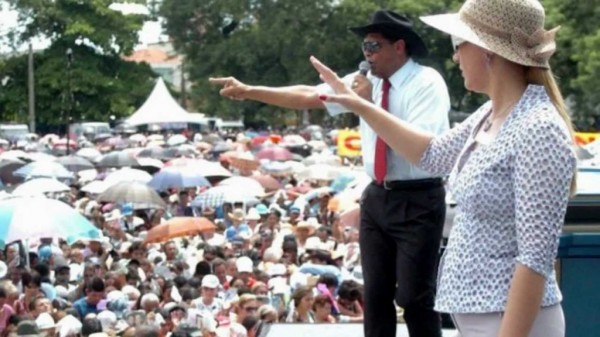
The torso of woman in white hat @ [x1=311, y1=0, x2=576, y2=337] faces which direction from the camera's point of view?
to the viewer's left

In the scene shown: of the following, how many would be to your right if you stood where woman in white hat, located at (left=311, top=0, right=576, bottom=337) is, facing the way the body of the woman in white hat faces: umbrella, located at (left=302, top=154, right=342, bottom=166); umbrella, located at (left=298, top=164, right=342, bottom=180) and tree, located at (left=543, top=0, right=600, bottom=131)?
3

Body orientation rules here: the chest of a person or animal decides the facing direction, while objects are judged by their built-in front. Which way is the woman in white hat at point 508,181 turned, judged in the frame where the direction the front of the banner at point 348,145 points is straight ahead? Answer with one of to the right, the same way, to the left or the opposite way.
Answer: to the right

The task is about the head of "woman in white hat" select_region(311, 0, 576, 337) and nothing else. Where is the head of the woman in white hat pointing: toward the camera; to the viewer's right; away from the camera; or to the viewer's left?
to the viewer's left

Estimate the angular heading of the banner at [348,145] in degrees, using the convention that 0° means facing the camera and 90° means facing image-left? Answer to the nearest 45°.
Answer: approximately 0°

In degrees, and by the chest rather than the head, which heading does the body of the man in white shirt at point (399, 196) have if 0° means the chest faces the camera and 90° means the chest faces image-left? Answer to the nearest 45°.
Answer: approximately 45°

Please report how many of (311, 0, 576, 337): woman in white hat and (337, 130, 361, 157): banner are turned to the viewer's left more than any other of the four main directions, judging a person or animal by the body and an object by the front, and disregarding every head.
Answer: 1

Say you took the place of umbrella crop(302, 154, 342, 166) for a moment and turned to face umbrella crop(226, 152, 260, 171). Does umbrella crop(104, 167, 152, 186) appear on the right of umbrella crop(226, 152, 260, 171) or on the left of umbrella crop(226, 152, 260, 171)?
left
